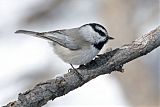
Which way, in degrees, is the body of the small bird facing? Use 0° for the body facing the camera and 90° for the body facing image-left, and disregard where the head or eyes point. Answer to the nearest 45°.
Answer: approximately 270°
